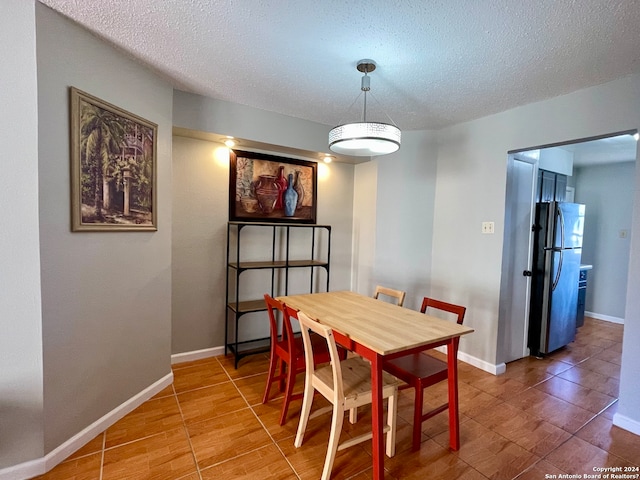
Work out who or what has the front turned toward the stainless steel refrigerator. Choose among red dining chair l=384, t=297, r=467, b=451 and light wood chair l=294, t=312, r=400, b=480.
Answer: the light wood chair

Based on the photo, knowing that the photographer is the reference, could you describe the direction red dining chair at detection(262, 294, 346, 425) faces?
facing away from the viewer and to the right of the viewer

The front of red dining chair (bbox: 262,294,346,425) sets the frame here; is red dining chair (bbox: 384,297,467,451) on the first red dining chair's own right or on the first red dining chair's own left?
on the first red dining chair's own right

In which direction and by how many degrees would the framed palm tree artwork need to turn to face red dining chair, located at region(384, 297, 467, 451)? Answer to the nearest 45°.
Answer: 0° — it already faces it

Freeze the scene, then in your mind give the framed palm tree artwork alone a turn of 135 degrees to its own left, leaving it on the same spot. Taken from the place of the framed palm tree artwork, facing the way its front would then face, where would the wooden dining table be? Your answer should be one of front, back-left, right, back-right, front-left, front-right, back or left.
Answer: back-right

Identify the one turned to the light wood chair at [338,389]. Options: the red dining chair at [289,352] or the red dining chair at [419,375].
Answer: the red dining chair at [419,375]

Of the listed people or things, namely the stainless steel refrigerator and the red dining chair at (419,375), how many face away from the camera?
0

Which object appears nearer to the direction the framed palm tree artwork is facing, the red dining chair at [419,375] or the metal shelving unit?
the red dining chair

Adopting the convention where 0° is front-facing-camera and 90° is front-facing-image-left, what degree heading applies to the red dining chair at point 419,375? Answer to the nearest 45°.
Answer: approximately 45°

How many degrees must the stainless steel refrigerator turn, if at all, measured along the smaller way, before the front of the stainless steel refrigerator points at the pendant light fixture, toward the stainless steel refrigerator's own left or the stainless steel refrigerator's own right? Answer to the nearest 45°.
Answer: approximately 45° to the stainless steel refrigerator's own right

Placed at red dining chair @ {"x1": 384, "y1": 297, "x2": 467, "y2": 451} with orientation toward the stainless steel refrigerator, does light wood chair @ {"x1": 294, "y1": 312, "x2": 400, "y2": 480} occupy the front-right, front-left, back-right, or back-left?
back-left

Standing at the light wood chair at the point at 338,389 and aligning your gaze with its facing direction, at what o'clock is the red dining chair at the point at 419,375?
The red dining chair is roughly at 1 o'clock from the light wood chair.

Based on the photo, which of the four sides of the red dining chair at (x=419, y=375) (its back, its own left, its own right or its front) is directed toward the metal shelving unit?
right

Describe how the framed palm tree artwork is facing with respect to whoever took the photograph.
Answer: facing the viewer and to the right of the viewer

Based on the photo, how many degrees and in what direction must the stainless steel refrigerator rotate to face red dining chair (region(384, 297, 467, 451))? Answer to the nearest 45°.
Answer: approximately 45° to its right
